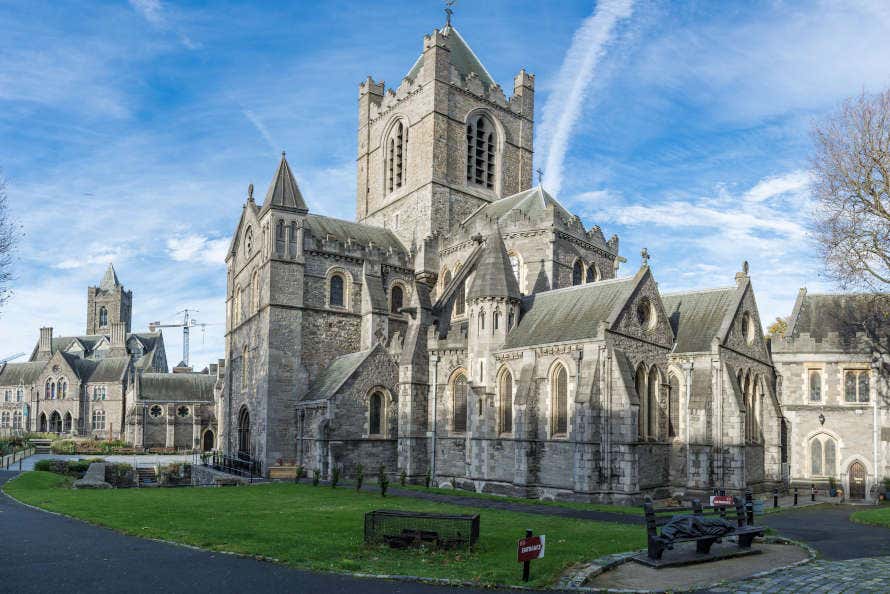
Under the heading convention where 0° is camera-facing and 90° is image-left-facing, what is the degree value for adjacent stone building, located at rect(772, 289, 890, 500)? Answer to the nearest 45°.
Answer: approximately 0°

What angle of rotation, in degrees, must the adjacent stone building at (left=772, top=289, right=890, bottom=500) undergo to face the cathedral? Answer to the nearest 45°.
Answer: approximately 45° to its right

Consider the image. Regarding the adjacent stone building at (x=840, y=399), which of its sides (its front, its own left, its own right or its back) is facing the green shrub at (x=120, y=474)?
right

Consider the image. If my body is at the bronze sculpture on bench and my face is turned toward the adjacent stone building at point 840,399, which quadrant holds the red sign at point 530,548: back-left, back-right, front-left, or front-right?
back-left

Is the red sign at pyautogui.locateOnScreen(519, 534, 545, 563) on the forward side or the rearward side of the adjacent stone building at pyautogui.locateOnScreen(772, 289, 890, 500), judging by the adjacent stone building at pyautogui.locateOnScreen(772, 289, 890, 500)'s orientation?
on the forward side

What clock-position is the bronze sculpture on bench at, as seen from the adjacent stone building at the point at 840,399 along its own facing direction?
The bronze sculpture on bench is roughly at 12 o'clock from the adjacent stone building.

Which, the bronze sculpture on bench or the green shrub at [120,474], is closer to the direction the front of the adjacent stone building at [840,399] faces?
the bronze sculpture on bench
